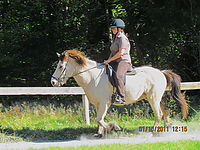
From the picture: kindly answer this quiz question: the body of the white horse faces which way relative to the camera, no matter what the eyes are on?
to the viewer's left

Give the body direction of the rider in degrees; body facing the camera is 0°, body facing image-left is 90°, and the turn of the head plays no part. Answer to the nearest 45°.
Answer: approximately 90°
